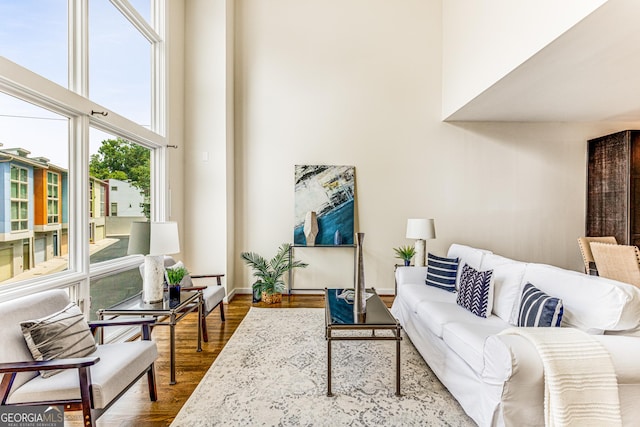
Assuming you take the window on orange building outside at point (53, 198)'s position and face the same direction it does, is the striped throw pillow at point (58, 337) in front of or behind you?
in front

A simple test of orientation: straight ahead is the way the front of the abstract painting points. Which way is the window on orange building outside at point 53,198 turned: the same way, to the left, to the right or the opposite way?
to the left

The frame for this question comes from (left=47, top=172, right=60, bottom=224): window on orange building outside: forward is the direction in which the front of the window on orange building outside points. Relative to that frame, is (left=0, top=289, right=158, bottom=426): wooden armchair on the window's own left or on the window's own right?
on the window's own right

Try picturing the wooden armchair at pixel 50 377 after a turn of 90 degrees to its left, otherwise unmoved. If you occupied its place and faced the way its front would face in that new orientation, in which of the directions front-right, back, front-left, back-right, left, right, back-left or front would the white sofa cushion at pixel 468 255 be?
front-right

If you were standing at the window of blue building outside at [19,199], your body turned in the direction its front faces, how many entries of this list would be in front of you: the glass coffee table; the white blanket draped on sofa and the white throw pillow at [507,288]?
3

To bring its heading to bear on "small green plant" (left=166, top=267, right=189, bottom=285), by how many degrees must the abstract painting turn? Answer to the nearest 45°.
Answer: approximately 45° to its right
